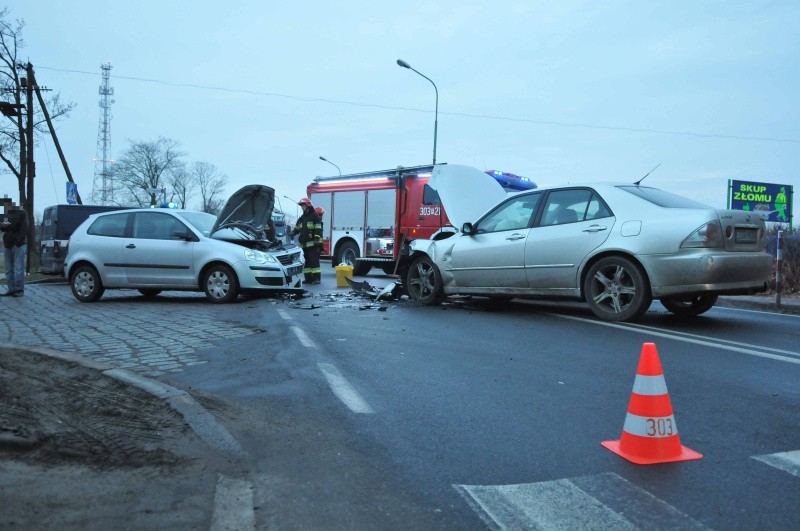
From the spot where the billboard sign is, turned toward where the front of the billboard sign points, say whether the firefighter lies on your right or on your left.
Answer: on your right

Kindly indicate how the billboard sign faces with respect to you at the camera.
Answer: facing the viewer

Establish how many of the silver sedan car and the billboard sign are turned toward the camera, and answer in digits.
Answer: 1

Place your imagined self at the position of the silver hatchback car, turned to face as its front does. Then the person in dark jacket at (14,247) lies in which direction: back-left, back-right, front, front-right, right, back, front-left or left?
back

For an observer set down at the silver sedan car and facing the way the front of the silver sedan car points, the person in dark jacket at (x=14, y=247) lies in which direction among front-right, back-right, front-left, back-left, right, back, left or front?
front-left

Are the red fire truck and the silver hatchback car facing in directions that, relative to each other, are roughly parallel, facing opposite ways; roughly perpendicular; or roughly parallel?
roughly parallel

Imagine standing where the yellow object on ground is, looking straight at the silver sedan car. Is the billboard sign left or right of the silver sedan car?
left

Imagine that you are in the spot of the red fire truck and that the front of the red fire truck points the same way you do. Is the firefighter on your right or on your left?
on your right

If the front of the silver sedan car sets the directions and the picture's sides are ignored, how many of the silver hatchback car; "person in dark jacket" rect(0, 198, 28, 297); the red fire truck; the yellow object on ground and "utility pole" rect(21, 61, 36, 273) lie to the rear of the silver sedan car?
0

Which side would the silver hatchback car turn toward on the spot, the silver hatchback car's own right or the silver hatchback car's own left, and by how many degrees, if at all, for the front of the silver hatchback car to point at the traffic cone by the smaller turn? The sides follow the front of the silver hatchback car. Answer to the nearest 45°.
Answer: approximately 45° to the silver hatchback car's own right

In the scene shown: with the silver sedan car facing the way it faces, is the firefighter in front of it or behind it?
in front

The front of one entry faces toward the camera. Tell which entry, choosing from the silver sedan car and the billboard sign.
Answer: the billboard sign

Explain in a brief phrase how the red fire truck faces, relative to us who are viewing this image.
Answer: facing the viewer and to the right of the viewer

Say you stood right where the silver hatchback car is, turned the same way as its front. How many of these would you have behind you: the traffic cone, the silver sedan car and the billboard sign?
0

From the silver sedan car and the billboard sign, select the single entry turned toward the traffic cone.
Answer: the billboard sign

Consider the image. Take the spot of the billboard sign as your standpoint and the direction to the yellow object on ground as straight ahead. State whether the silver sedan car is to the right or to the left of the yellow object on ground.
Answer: left

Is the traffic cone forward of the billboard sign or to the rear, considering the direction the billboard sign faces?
forward

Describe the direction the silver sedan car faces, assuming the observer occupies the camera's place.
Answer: facing away from the viewer and to the left of the viewer

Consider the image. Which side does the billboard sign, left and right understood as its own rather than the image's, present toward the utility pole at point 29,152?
right
